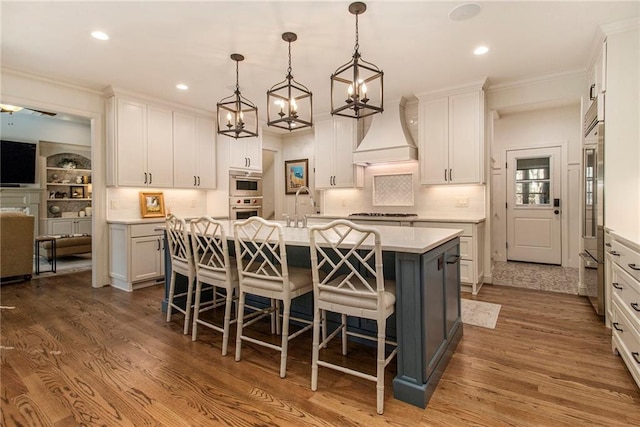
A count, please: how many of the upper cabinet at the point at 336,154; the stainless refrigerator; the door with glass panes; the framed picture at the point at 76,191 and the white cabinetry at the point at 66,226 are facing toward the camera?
4

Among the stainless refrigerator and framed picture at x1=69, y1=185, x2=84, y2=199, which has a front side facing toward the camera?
the framed picture

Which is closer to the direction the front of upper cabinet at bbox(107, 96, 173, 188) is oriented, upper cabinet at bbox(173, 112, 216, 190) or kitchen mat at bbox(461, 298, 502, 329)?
the kitchen mat

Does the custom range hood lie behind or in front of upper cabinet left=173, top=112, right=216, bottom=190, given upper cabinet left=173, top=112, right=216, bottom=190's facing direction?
in front

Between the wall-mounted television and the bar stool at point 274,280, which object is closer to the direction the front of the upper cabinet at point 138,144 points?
the bar stool

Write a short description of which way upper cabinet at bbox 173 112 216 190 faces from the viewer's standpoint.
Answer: facing the viewer and to the right of the viewer

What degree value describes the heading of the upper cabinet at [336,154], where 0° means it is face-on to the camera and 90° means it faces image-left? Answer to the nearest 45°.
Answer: approximately 0°

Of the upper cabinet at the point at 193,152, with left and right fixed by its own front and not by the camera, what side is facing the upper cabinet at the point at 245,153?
left

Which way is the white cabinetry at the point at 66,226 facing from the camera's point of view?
toward the camera

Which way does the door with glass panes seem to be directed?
toward the camera

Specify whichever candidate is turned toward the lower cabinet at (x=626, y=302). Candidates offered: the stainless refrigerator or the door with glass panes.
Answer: the door with glass panes
